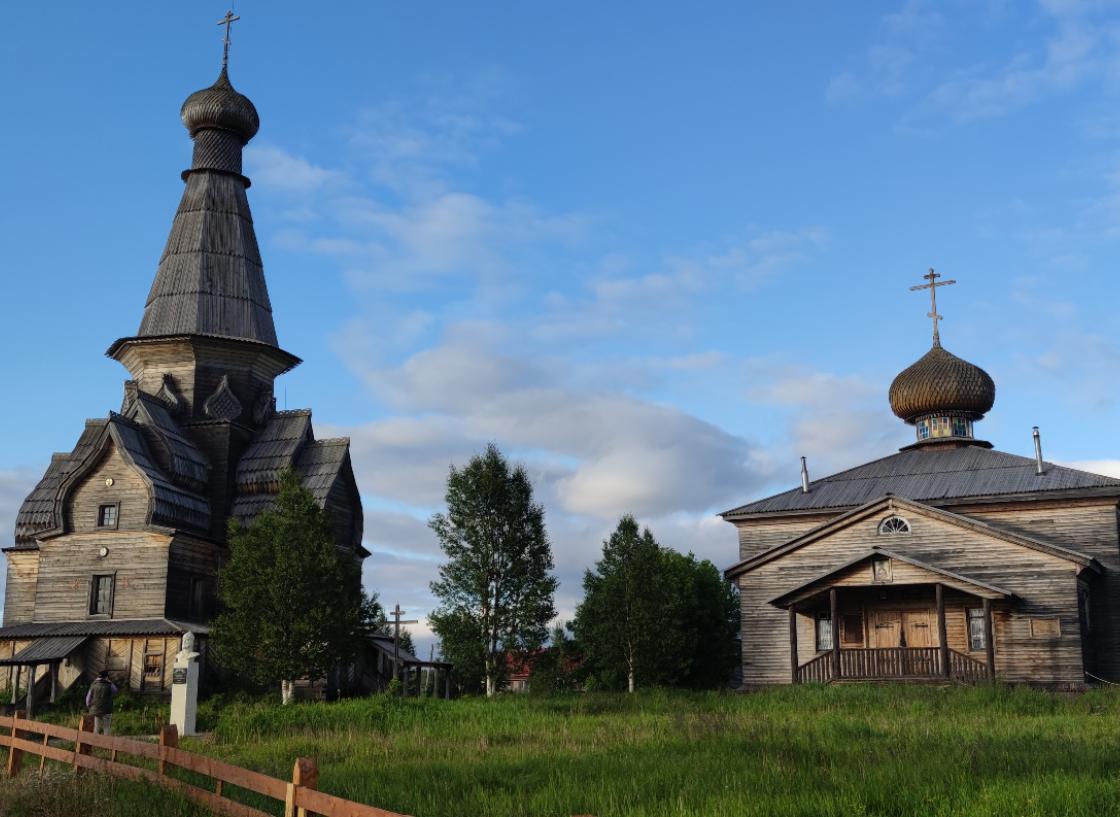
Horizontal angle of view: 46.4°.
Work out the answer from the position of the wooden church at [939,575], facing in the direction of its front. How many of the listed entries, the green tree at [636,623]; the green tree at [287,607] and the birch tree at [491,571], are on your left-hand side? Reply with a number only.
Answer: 0

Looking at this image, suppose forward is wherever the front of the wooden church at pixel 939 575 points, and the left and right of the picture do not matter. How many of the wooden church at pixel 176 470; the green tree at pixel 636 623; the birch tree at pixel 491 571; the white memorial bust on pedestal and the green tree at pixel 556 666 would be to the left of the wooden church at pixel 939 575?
0

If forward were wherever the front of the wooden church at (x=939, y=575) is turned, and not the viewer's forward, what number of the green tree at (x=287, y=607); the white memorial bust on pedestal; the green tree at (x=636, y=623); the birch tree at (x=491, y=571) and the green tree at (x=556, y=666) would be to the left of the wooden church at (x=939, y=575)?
0

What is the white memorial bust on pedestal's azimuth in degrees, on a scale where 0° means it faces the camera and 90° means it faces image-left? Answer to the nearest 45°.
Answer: approximately 45°

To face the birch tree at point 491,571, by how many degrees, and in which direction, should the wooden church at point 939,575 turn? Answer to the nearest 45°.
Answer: approximately 90° to its right

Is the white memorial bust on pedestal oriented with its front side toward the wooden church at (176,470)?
no

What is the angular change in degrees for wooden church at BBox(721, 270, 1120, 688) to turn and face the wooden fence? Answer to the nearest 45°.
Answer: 0° — it already faces it

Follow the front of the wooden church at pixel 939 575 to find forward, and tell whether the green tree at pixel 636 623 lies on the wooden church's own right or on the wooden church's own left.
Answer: on the wooden church's own right

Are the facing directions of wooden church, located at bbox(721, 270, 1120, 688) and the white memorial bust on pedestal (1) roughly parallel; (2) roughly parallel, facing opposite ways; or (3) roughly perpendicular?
roughly parallel

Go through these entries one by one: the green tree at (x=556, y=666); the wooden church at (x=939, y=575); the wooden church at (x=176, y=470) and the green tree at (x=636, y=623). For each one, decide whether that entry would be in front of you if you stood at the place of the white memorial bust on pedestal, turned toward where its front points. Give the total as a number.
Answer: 0

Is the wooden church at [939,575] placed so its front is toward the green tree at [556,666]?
no

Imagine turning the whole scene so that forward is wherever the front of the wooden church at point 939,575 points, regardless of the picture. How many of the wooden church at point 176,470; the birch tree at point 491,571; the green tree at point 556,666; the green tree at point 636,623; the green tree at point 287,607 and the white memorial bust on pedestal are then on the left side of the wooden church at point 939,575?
0

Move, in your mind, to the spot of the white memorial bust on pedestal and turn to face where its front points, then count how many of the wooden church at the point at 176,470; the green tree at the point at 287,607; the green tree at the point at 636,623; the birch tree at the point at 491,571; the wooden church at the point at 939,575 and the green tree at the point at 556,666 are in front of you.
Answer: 0

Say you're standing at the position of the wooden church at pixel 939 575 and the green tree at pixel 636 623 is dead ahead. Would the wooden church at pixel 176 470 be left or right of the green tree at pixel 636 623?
left

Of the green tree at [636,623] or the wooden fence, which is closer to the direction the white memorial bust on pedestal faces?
the wooden fence

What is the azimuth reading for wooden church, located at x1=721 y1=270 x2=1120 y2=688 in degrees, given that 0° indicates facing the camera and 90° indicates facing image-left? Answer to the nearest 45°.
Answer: approximately 0°

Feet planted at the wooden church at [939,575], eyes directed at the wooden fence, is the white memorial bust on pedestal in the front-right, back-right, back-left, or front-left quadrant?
front-right

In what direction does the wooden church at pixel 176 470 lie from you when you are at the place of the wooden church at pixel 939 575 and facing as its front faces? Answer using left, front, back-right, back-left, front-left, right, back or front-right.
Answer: right

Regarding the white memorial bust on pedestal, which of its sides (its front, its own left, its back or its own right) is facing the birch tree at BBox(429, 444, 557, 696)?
back
